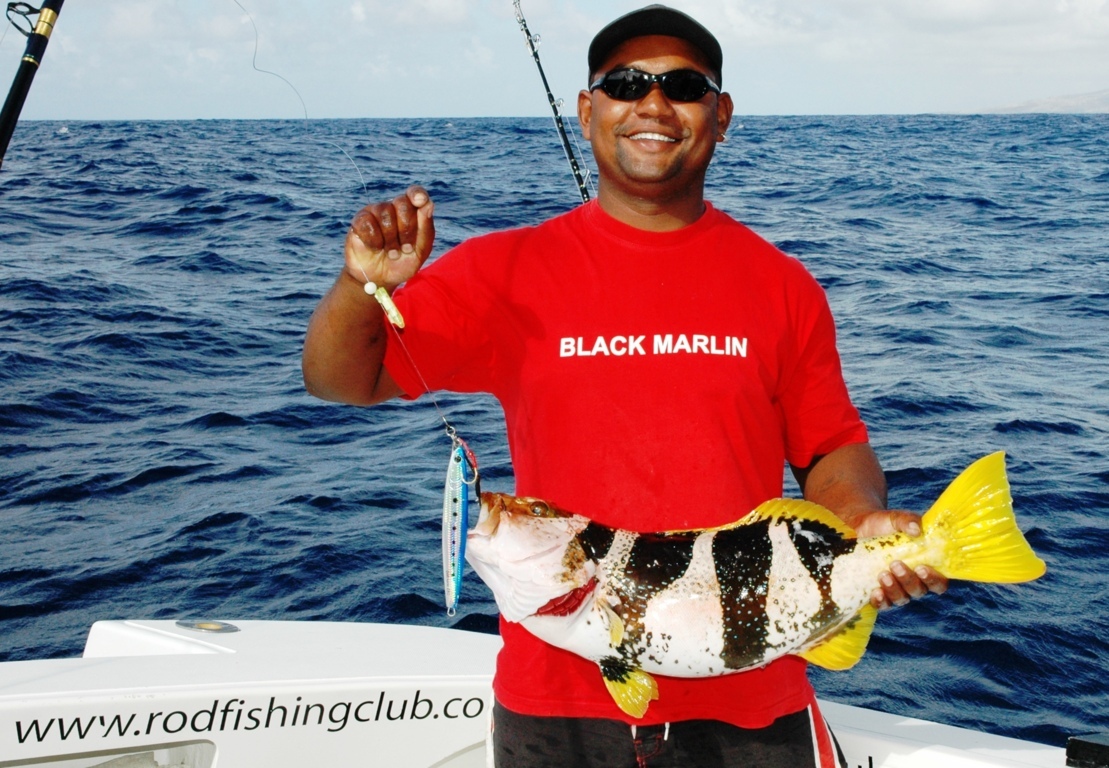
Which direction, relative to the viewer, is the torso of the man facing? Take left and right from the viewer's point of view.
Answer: facing the viewer

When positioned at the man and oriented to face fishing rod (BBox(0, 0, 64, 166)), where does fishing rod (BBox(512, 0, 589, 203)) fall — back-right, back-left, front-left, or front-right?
back-right

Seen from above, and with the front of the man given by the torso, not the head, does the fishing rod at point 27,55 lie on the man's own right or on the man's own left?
on the man's own right

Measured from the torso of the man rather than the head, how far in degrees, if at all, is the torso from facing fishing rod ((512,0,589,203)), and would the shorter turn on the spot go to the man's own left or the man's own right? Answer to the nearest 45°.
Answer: approximately 180°
